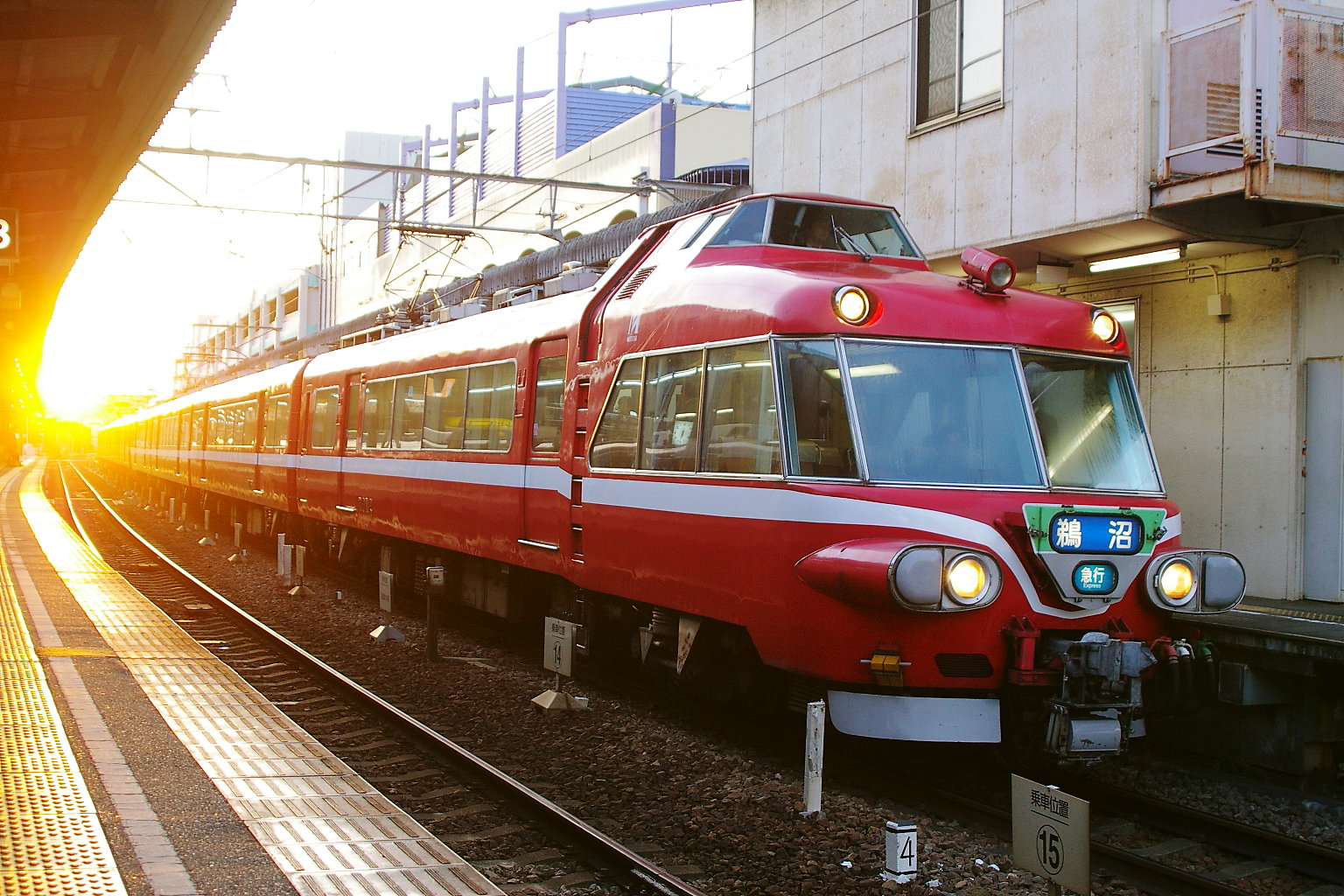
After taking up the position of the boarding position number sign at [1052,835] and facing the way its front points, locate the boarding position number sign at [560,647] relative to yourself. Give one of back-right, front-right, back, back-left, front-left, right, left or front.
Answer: right

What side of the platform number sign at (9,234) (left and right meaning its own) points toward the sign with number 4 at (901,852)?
front

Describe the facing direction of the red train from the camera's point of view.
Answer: facing the viewer and to the right of the viewer

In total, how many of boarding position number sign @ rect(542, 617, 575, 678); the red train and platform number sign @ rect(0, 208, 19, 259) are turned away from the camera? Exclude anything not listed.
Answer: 0

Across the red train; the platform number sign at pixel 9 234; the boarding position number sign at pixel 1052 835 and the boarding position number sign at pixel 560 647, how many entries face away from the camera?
0

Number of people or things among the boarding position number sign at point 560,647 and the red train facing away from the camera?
0

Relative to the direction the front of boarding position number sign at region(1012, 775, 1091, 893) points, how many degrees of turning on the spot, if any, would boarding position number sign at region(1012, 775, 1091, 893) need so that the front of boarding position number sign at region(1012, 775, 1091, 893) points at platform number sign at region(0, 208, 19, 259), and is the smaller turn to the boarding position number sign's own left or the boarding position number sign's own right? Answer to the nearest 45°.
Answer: approximately 90° to the boarding position number sign's own right

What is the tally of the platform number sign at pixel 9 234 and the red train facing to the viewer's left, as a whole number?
0

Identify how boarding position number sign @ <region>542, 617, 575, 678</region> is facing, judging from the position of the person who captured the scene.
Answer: facing the viewer and to the left of the viewer

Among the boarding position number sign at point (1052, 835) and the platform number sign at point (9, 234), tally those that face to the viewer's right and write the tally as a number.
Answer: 0

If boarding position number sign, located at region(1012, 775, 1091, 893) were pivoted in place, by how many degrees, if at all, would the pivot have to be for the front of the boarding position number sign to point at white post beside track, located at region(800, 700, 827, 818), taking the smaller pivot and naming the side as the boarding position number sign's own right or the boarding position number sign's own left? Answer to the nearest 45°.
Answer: approximately 90° to the boarding position number sign's own right

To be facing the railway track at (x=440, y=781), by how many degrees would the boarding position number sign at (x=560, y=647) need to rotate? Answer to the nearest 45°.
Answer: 0° — it already faces it
